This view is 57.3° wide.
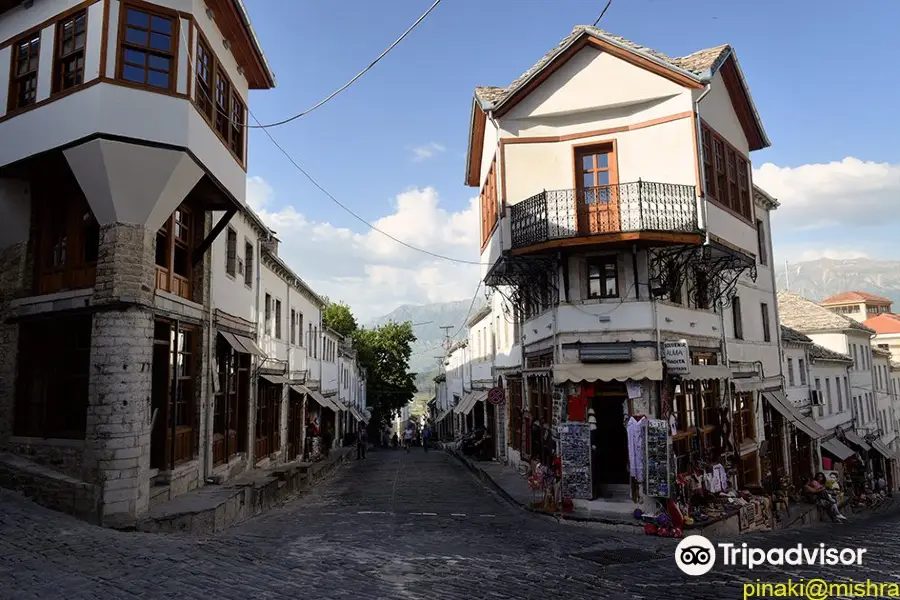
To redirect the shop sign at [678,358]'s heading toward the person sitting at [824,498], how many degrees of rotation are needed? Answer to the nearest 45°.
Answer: approximately 135° to its left

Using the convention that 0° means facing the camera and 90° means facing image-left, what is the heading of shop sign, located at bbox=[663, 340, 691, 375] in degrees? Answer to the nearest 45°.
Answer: approximately 0°

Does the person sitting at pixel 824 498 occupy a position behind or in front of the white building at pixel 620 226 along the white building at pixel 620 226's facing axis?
behind
